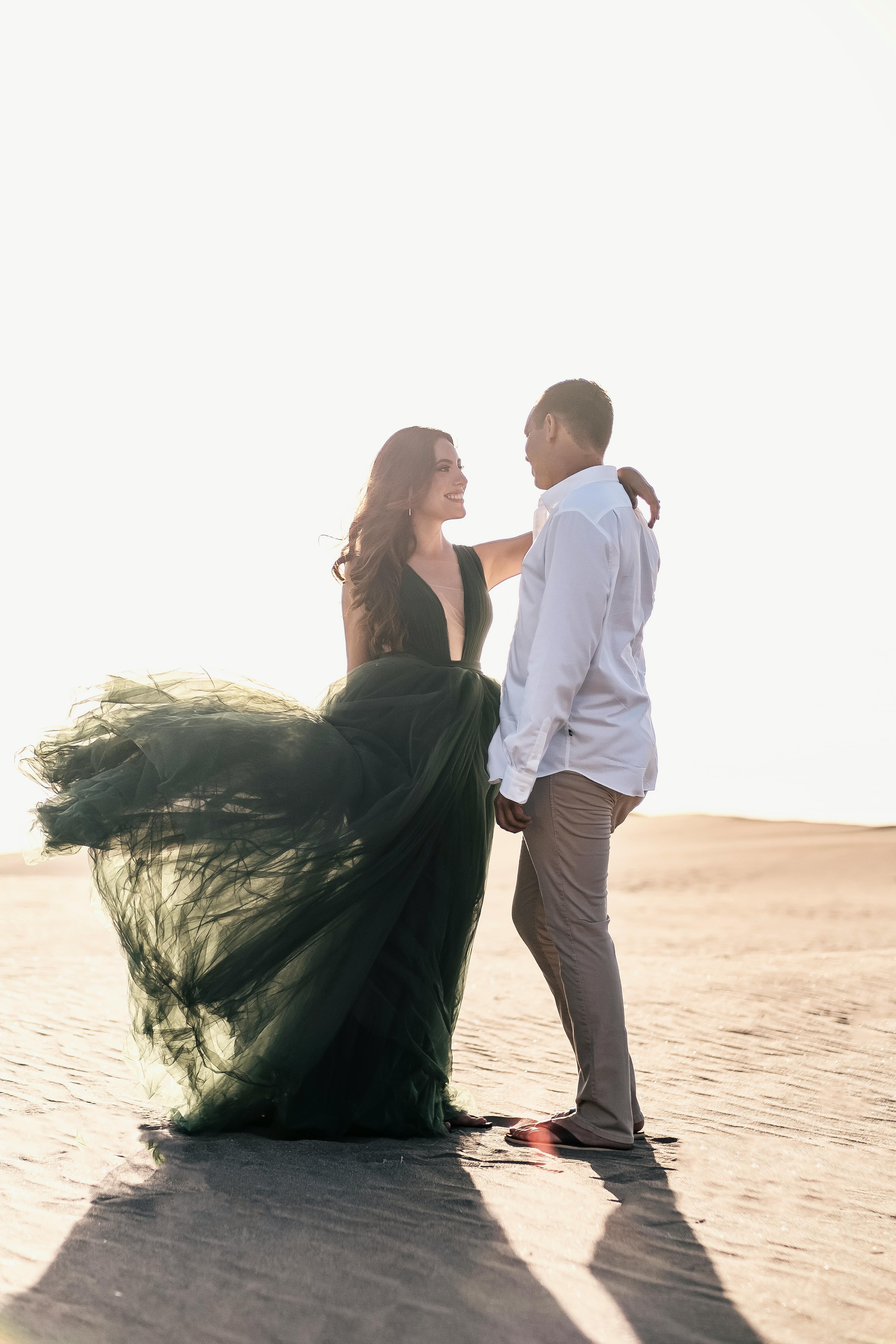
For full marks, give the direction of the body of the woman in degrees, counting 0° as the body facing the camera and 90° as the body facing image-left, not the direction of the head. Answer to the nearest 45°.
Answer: approximately 315°

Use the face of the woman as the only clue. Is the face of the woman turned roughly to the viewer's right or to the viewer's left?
to the viewer's right
